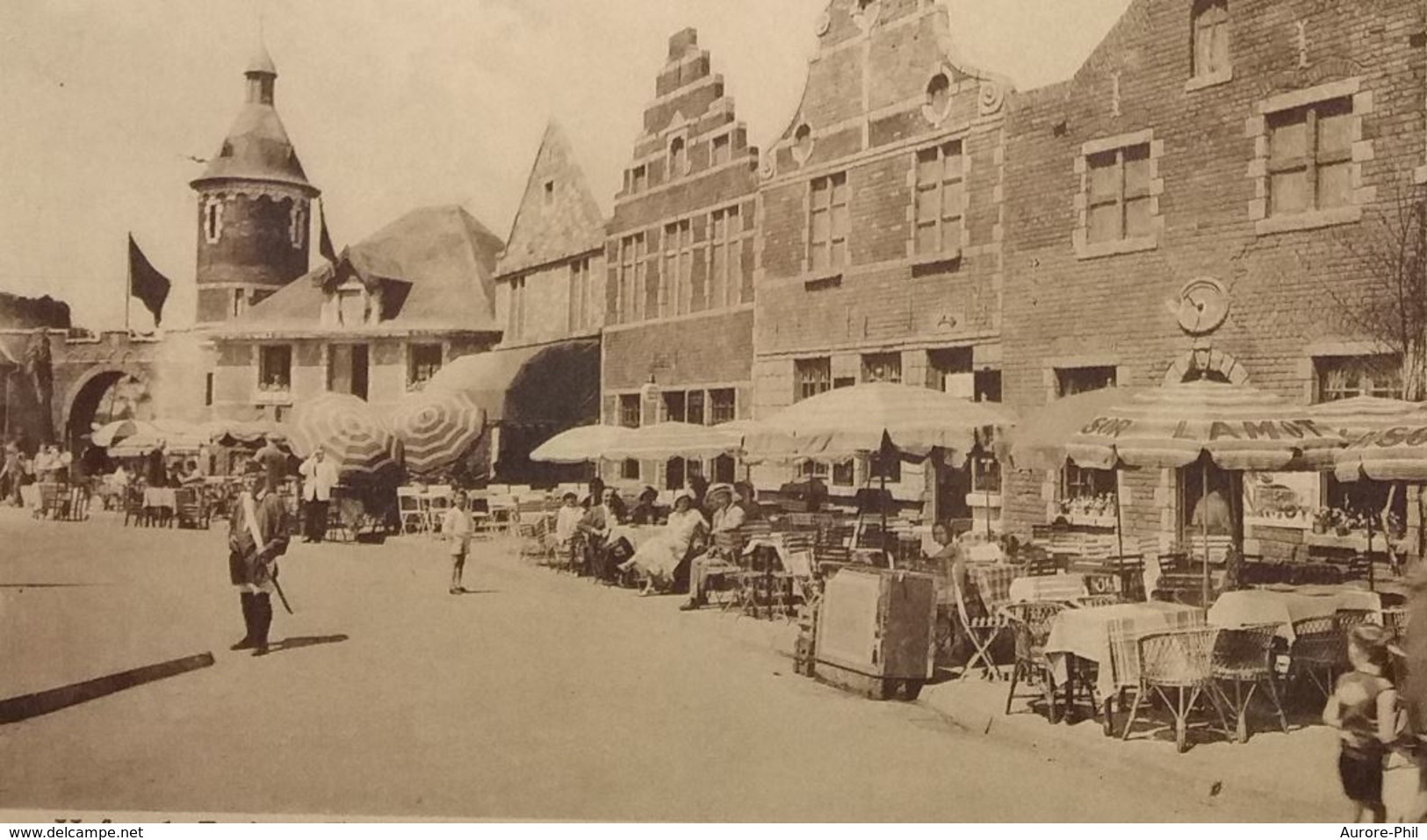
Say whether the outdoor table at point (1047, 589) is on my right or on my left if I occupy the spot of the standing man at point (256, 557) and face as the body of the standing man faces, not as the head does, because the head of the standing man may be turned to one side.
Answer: on my left

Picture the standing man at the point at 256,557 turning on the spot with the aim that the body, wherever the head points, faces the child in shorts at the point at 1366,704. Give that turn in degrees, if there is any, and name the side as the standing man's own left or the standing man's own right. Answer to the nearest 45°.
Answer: approximately 90° to the standing man's own left

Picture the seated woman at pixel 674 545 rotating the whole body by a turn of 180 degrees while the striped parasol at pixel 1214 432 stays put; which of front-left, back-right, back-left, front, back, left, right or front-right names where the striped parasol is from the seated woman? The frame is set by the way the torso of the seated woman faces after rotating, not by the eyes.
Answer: right

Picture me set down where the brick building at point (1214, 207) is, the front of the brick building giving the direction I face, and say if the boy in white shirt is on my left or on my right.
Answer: on my right

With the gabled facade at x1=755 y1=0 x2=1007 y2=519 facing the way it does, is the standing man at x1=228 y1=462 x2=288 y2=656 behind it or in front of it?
in front

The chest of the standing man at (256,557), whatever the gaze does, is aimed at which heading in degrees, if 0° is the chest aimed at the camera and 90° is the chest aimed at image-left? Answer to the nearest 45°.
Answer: approximately 45°
